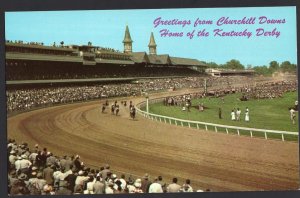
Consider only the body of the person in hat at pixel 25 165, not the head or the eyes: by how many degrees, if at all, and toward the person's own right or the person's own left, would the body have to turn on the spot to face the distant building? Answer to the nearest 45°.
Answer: approximately 45° to the person's own right

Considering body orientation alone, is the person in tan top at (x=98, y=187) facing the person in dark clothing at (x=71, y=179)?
no

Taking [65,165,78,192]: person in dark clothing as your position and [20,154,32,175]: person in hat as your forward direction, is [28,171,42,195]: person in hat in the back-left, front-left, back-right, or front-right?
front-left

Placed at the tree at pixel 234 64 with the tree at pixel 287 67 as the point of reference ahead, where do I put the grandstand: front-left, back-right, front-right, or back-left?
back-right

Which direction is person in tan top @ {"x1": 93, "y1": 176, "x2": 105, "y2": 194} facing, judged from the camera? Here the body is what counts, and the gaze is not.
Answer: away from the camera

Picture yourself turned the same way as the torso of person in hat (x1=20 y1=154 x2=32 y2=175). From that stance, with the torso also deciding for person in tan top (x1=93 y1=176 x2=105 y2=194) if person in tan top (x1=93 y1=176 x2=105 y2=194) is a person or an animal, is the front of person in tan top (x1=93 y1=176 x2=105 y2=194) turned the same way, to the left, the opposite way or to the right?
the same way

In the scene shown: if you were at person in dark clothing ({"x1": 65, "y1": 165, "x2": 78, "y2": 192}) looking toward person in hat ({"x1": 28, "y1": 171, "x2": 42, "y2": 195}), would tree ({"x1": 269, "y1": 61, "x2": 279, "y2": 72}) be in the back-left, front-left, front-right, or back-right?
back-right

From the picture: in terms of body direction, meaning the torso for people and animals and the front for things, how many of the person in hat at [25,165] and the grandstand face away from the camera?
1

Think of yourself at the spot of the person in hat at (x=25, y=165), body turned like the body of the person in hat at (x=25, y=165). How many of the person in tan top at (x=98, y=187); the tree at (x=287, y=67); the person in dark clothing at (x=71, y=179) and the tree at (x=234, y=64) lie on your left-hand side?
0

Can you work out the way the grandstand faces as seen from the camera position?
facing the viewer and to the right of the viewer

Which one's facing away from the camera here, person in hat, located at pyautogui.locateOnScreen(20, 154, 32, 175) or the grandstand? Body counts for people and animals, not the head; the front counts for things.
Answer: the person in hat

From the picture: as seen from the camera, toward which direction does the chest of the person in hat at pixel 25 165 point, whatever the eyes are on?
away from the camera

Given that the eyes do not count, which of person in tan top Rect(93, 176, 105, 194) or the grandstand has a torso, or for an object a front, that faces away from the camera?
the person in tan top

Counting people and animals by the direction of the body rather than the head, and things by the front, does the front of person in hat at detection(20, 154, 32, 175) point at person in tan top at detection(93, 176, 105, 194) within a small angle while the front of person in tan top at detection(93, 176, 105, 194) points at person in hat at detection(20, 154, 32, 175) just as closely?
no

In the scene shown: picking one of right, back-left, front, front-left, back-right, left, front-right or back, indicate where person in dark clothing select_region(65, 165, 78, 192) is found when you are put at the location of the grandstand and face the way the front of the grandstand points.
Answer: front-right

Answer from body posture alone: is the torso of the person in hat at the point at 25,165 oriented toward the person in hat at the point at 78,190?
no

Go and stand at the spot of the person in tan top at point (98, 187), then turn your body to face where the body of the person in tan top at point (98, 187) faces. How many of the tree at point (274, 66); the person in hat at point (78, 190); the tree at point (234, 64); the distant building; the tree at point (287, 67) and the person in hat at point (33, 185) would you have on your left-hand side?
2

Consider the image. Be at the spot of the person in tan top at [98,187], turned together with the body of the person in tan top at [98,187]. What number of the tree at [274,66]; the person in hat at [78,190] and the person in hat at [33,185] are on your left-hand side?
2

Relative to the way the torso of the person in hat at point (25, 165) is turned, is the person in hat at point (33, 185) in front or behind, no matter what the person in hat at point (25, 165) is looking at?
behind

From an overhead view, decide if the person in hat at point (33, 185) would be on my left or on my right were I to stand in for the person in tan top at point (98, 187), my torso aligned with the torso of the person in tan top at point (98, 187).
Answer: on my left

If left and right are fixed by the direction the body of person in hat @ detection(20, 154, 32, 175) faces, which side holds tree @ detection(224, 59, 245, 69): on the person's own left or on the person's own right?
on the person's own right
